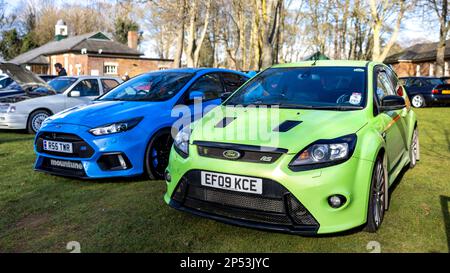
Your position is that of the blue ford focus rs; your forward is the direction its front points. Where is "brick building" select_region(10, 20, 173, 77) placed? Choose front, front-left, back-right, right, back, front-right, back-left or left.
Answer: back-right

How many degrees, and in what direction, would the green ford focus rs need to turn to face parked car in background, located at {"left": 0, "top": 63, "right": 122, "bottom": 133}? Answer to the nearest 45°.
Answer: approximately 90° to its right

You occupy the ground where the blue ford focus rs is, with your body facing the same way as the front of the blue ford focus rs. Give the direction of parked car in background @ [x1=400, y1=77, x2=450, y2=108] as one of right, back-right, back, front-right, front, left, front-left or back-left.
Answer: back

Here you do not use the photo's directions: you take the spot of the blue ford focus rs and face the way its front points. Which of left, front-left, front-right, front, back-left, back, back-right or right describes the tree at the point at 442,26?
back

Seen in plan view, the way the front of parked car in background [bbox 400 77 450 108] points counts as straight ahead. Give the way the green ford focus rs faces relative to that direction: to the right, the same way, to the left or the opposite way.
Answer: to the left

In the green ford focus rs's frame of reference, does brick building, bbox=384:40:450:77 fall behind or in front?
behind

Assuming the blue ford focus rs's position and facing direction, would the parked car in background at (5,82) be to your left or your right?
on your right

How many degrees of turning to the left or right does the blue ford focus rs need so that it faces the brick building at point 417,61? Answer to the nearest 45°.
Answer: approximately 180°
